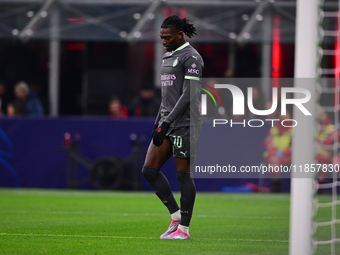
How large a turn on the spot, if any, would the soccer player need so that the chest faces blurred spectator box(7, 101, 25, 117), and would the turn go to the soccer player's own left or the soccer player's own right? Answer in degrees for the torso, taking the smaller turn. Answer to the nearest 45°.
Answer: approximately 90° to the soccer player's own right

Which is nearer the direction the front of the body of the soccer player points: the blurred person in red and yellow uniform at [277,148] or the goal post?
the goal post

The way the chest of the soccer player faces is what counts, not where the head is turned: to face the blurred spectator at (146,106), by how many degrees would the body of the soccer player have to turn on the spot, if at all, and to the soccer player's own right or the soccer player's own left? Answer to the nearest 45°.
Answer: approximately 135° to the soccer player's own right

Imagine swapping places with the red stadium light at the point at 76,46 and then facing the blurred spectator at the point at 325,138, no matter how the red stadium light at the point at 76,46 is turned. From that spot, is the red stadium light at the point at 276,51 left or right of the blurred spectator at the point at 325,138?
left

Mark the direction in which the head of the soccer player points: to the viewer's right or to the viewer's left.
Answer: to the viewer's left

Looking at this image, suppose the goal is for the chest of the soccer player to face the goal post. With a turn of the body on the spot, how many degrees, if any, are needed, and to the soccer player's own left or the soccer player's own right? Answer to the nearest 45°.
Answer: approximately 90° to the soccer player's own left

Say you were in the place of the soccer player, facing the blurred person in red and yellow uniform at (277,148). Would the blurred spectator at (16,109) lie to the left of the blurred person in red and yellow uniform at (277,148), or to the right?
left

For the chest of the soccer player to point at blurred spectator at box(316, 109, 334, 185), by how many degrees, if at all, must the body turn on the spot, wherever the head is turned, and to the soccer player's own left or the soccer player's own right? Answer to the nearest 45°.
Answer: approximately 180°

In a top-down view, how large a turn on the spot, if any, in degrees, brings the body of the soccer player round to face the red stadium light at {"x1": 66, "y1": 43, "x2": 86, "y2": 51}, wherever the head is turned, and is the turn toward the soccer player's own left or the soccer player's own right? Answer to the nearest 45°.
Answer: approximately 135° to the soccer player's own right

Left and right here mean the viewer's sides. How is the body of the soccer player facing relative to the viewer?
facing the viewer and to the left of the viewer

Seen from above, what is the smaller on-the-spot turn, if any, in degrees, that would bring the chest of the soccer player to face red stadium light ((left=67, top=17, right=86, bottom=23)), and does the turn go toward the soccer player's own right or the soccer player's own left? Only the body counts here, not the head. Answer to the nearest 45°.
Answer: approximately 135° to the soccer player's own right
